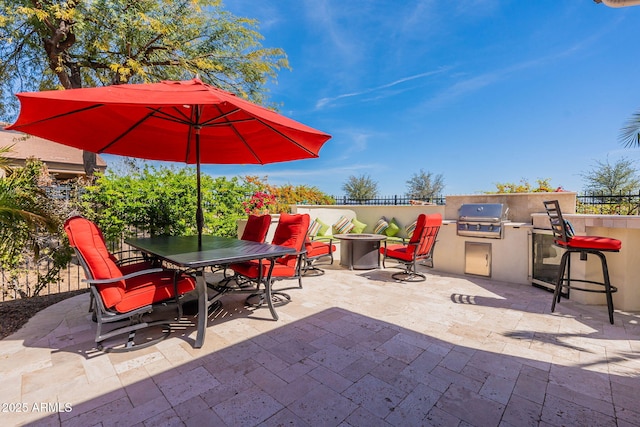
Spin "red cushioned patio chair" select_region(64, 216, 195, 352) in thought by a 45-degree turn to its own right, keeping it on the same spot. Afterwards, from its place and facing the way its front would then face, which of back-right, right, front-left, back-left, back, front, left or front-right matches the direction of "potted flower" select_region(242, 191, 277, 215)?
left

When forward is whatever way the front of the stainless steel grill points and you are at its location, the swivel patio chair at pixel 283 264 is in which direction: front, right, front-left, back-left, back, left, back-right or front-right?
front-right

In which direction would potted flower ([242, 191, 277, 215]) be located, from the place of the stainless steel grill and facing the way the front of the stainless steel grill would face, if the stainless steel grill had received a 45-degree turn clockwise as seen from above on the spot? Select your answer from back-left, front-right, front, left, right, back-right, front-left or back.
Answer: front-right

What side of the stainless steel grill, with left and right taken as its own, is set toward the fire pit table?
right

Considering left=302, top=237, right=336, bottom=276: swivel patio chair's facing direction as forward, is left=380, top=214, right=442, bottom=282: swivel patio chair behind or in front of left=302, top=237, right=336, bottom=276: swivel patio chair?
in front

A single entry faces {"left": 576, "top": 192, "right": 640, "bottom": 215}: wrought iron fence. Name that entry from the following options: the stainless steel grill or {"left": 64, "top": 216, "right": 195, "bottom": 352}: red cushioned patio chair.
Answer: the red cushioned patio chair

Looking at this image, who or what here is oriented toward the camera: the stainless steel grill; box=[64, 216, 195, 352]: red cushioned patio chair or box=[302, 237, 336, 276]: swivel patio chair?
the stainless steel grill

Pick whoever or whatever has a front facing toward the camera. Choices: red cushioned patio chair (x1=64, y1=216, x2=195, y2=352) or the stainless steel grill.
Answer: the stainless steel grill

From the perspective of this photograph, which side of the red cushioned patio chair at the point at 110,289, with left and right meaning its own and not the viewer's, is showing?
right

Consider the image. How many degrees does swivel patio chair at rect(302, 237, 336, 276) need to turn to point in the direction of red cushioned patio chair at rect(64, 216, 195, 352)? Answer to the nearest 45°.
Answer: approximately 135° to its right

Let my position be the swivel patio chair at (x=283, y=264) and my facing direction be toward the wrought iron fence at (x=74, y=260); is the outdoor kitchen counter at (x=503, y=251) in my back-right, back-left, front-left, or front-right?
back-right

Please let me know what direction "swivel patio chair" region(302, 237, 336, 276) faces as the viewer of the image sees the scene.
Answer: facing to the right of the viewer

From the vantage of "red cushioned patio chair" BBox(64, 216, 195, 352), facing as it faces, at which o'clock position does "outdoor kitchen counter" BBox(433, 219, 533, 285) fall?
The outdoor kitchen counter is roughly at 12 o'clock from the red cushioned patio chair.

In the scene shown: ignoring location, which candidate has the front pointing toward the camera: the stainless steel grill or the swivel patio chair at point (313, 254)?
the stainless steel grill

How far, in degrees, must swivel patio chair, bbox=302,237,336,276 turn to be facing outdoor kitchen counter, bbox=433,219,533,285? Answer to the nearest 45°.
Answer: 0° — it already faces it

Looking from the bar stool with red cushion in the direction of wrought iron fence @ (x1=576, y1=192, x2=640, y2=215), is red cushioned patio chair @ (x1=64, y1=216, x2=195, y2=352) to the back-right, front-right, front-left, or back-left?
back-left

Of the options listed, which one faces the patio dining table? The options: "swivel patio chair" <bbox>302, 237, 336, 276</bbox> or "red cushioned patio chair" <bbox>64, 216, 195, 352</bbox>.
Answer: the red cushioned patio chair

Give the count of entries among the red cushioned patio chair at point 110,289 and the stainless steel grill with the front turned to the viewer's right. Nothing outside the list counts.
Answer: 1

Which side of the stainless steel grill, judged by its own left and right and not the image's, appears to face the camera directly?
front

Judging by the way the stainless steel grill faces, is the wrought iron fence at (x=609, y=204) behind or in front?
behind
